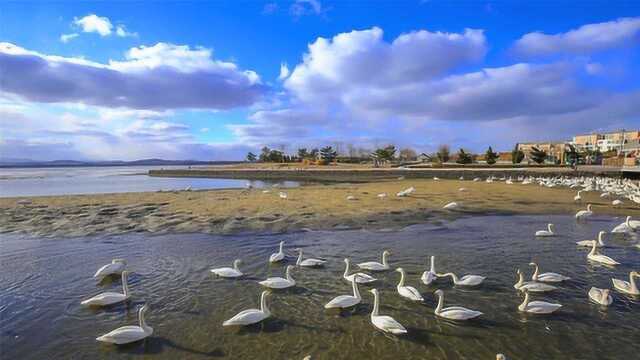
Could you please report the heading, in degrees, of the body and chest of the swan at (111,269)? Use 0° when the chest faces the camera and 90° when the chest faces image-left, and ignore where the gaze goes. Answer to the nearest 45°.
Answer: approximately 270°

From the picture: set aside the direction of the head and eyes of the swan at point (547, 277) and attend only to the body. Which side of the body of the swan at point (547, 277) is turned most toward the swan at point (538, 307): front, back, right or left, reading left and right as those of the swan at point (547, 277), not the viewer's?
left

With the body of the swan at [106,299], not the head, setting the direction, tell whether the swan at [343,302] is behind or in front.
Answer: in front

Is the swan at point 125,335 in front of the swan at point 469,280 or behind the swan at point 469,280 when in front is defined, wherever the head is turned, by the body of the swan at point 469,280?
in front

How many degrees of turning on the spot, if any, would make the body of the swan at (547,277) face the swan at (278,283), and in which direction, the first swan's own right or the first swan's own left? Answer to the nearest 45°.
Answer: approximately 45° to the first swan's own left

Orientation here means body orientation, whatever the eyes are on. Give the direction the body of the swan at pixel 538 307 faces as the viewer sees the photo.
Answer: to the viewer's left

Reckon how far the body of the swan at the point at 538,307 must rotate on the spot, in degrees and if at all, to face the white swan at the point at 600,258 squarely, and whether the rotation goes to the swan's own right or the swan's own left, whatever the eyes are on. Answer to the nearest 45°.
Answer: approximately 90° to the swan's own right

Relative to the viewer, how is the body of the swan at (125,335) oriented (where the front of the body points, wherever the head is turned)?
to the viewer's right

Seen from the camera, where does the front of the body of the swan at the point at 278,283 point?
to the viewer's right

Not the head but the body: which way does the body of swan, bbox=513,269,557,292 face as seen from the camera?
to the viewer's left

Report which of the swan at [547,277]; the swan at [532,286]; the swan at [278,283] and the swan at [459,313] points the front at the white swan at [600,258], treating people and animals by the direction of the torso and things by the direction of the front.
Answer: the swan at [278,283]

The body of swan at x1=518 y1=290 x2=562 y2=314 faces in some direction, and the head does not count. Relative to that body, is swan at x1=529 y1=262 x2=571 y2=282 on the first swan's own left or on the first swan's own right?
on the first swan's own right

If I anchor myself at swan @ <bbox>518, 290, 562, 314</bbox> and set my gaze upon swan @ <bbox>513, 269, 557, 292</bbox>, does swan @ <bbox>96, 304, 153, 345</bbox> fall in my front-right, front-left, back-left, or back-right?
back-left

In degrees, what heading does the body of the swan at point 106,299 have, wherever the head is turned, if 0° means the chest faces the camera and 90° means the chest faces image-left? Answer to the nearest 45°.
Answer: approximately 270°

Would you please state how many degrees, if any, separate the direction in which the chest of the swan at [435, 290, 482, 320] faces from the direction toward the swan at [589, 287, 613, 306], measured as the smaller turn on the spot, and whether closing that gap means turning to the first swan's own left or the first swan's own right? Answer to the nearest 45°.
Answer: approximately 135° to the first swan's own right
